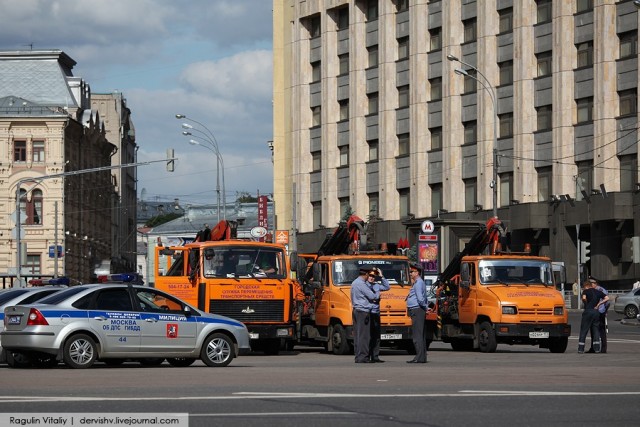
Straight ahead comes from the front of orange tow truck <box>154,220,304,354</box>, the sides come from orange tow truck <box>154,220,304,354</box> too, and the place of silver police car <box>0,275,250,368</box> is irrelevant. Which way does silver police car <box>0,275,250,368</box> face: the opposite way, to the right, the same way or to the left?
to the left

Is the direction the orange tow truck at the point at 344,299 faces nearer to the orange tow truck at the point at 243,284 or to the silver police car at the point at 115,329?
the silver police car

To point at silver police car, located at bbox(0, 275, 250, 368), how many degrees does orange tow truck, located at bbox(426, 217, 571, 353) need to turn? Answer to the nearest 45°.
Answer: approximately 90° to its right

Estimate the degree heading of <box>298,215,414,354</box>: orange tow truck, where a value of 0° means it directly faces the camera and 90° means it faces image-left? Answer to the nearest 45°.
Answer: approximately 315°

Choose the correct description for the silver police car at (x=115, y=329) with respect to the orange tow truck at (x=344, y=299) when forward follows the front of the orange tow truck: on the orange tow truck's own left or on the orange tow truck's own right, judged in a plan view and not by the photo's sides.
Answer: on the orange tow truck's own right

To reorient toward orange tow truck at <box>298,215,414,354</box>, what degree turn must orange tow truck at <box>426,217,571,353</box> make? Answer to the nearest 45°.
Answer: approximately 135° to its right

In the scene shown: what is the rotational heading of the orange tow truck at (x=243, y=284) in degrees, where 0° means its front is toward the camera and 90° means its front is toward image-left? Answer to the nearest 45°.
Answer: approximately 0°

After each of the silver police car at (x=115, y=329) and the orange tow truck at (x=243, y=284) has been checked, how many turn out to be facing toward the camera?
1

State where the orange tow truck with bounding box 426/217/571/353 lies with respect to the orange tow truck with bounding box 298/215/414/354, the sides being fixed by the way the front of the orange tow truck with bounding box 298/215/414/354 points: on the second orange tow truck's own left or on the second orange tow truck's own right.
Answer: on the second orange tow truck's own left

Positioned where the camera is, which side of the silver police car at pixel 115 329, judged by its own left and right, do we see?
right
